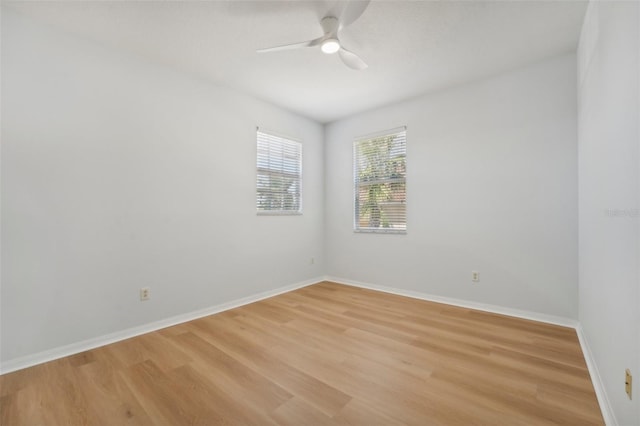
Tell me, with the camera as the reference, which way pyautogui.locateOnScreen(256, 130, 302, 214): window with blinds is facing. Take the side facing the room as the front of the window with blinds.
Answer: facing the viewer and to the right of the viewer

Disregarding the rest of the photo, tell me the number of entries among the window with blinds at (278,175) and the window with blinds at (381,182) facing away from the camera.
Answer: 0

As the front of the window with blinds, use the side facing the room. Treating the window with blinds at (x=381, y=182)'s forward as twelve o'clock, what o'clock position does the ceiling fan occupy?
The ceiling fan is roughly at 11 o'clock from the window with blinds.

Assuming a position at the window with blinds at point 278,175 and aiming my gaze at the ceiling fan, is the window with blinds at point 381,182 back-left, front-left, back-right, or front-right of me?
front-left

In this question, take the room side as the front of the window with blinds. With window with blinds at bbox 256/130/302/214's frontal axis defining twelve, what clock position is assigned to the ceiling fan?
The ceiling fan is roughly at 1 o'clock from the window with blinds.

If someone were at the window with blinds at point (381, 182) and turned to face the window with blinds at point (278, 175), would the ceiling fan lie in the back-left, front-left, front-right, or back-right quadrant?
front-left

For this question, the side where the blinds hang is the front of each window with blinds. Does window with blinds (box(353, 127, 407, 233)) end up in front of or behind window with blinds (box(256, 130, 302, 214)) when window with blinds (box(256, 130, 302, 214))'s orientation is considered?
in front

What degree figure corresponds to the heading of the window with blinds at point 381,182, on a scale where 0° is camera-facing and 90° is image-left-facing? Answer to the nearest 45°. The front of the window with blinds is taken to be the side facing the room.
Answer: approximately 45°

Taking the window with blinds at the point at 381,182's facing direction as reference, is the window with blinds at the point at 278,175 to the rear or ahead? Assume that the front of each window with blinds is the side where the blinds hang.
ahead

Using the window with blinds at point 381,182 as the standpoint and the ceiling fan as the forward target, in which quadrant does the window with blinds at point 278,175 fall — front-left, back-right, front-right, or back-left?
front-right

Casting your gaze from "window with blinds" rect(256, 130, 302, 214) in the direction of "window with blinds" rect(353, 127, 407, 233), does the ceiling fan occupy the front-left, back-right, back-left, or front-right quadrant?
front-right
